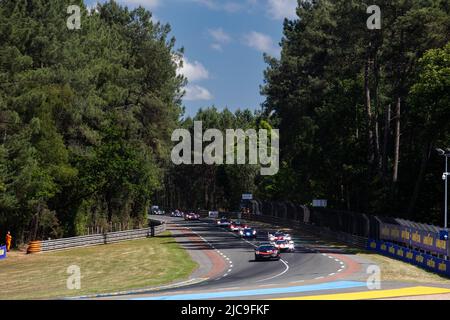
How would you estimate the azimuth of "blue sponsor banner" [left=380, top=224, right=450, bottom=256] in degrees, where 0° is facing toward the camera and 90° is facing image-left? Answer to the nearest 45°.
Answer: approximately 45°
